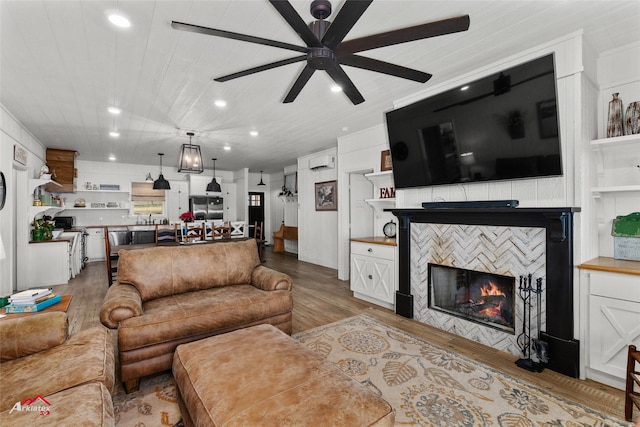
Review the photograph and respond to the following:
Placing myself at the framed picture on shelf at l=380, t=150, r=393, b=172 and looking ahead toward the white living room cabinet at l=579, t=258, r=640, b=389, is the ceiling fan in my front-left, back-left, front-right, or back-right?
front-right

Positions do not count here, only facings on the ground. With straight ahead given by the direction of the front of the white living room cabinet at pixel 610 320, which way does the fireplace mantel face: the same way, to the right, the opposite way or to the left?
the same way

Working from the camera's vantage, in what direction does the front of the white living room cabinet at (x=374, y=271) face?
facing the viewer and to the left of the viewer

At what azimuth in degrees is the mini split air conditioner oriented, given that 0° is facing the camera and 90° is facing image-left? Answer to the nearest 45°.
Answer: approximately 45°

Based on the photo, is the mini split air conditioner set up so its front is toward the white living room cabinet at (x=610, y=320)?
no

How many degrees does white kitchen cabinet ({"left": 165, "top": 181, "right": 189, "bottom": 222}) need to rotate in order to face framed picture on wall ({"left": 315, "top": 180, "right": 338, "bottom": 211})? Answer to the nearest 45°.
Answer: approximately 45° to its left

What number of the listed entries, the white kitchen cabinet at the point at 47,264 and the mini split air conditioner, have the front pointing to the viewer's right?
1

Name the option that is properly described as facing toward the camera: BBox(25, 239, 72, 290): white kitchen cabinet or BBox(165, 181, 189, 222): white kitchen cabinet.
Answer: BBox(165, 181, 189, 222): white kitchen cabinet

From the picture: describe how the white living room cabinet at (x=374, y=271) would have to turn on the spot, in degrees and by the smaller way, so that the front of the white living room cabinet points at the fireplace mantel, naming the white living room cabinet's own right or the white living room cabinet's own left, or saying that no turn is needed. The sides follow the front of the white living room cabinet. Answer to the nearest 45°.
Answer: approximately 90° to the white living room cabinet's own left

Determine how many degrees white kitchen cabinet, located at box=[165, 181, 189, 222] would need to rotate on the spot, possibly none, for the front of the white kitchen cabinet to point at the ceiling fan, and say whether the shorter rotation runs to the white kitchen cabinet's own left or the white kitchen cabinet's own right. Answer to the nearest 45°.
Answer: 0° — it already faces it

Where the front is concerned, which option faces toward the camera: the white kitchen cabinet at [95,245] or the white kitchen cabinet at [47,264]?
the white kitchen cabinet at [95,245]

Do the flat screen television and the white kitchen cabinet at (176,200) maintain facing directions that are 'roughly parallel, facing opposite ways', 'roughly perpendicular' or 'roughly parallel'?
roughly perpendicular

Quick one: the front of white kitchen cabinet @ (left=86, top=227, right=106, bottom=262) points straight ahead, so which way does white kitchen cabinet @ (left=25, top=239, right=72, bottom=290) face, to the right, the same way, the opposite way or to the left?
to the left

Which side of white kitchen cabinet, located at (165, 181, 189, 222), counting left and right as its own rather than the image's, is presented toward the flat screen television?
front

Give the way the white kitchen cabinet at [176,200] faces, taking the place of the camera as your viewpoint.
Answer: facing the viewer

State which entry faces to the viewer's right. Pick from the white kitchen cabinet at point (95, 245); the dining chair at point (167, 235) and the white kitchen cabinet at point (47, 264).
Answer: the white kitchen cabinet at point (47, 264)

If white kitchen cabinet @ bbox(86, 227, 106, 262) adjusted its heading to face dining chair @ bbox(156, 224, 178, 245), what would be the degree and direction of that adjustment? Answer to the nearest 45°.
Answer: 0° — it already faces it

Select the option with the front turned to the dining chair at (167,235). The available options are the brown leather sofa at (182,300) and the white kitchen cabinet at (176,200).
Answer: the white kitchen cabinet

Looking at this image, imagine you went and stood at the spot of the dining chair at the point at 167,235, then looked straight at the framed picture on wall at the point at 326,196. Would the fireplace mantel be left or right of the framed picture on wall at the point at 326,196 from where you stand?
right
